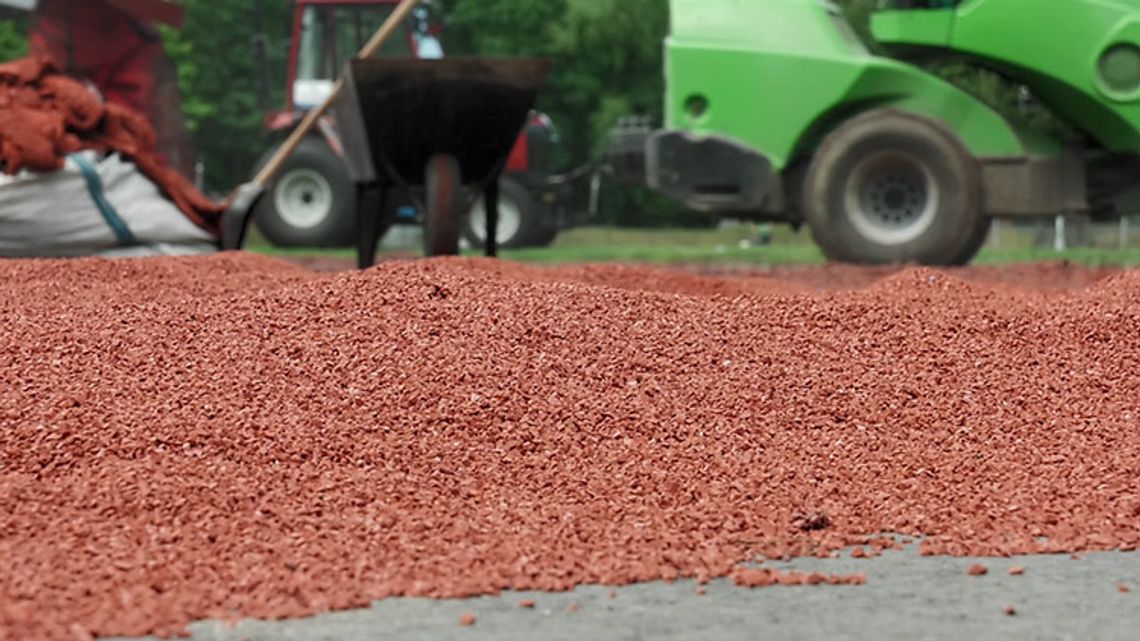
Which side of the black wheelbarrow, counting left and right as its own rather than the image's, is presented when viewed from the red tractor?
back

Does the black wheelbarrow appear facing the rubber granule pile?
yes

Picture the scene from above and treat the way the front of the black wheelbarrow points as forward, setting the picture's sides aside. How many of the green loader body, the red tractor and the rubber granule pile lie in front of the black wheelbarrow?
1

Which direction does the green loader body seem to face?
to the viewer's right

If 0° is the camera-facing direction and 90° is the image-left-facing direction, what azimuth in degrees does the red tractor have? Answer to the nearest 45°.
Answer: approximately 270°

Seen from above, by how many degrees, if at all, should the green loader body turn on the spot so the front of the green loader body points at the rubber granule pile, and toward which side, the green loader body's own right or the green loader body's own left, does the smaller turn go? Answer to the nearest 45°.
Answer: approximately 90° to the green loader body's own right

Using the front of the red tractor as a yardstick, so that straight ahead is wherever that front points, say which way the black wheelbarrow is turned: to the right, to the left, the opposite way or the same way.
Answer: to the right

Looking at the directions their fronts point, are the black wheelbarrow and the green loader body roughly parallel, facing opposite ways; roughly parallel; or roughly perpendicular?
roughly perpendicular

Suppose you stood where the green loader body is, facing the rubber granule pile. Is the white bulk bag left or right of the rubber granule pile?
right

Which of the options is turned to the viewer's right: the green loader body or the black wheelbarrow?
the green loader body
